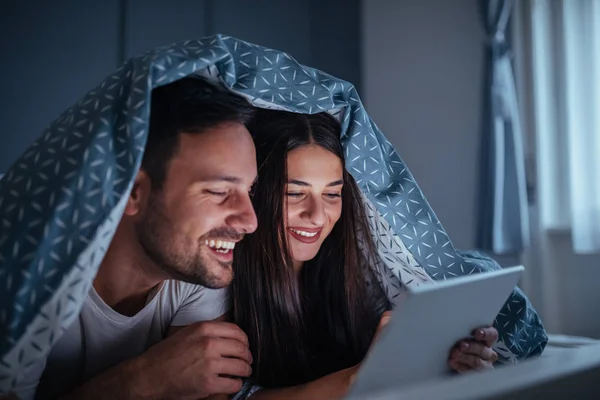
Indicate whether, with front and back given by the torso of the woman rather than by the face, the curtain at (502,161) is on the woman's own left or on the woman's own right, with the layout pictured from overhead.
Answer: on the woman's own left

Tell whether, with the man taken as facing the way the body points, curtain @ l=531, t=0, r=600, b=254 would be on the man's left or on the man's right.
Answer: on the man's left

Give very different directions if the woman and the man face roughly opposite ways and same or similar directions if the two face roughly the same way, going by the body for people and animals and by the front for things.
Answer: same or similar directions

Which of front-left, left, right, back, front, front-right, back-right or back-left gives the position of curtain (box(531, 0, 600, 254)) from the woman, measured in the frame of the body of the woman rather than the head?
left

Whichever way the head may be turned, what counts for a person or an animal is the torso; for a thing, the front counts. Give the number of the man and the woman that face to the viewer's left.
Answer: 0

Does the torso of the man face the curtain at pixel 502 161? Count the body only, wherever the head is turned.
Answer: no

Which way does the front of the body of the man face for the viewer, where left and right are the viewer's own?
facing the viewer and to the right of the viewer
